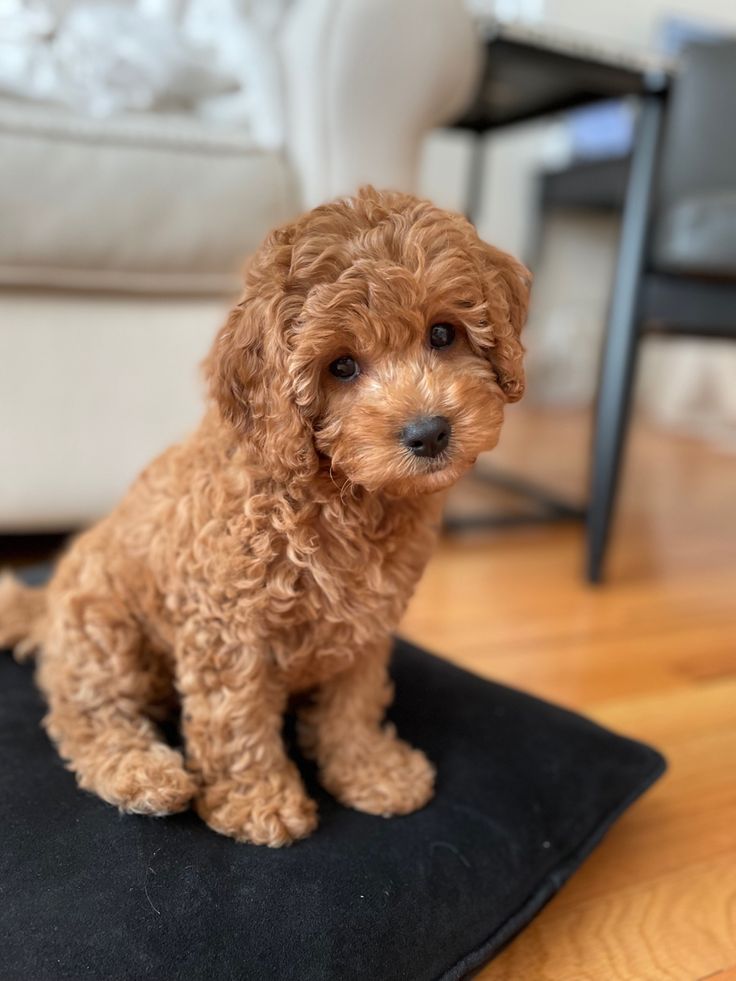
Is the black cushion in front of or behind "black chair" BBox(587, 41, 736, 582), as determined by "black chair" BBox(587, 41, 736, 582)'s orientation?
in front

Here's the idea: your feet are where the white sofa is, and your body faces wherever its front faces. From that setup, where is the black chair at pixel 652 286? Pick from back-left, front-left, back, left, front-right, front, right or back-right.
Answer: left

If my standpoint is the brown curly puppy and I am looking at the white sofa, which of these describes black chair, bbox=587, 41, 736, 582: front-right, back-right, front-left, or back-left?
front-right

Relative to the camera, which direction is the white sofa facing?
toward the camera

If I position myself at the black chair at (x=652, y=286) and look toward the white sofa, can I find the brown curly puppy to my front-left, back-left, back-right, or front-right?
front-left

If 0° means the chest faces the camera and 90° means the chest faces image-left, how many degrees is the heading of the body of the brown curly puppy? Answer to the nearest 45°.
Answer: approximately 315°

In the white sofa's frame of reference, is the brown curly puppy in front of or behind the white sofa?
in front

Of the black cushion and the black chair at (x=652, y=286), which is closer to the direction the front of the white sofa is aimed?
the black cushion

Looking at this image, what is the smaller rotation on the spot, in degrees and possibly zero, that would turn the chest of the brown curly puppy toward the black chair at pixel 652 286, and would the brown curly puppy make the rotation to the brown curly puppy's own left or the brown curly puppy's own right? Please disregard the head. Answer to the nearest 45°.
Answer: approximately 90° to the brown curly puppy's own left
